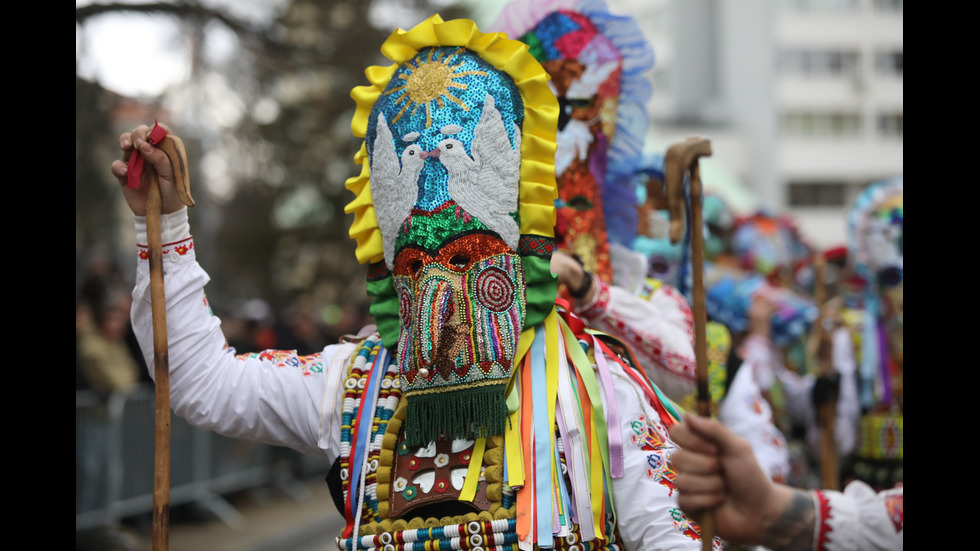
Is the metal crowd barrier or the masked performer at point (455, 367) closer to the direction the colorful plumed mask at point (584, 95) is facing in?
the masked performer

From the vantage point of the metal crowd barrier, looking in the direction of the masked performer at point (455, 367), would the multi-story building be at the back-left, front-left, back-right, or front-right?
back-left

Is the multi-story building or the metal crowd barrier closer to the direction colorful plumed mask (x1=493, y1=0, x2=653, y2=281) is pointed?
the metal crowd barrier

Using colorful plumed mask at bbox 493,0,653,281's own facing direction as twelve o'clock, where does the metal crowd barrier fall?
The metal crowd barrier is roughly at 3 o'clock from the colorful plumed mask.

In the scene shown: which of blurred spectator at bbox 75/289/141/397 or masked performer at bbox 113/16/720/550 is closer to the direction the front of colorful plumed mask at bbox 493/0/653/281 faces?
the masked performer

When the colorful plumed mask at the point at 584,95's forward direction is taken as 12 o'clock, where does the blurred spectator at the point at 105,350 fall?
The blurred spectator is roughly at 3 o'clock from the colorful plumed mask.

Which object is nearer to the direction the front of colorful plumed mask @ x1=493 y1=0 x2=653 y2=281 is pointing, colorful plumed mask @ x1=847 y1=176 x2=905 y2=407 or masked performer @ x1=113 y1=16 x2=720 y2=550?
the masked performer

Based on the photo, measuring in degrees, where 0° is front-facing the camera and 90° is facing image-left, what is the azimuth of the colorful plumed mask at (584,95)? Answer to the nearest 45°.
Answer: approximately 45°

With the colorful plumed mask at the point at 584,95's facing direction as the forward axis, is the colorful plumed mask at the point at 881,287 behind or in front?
behind

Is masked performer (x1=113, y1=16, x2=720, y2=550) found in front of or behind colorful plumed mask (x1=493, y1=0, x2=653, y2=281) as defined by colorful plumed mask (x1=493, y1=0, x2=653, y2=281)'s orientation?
in front
